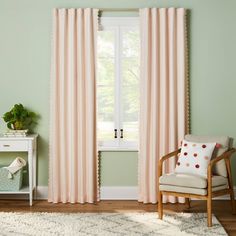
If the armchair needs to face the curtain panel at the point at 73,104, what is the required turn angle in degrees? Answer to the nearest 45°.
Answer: approximately 45° to its right

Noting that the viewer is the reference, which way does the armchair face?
facing the viewer and to the left of the viewer

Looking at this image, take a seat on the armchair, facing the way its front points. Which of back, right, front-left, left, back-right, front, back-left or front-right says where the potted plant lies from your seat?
front-right

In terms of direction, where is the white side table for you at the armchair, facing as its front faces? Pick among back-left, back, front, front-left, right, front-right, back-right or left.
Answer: front-right

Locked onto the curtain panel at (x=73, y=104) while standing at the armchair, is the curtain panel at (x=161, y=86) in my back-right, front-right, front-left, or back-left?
front-right
